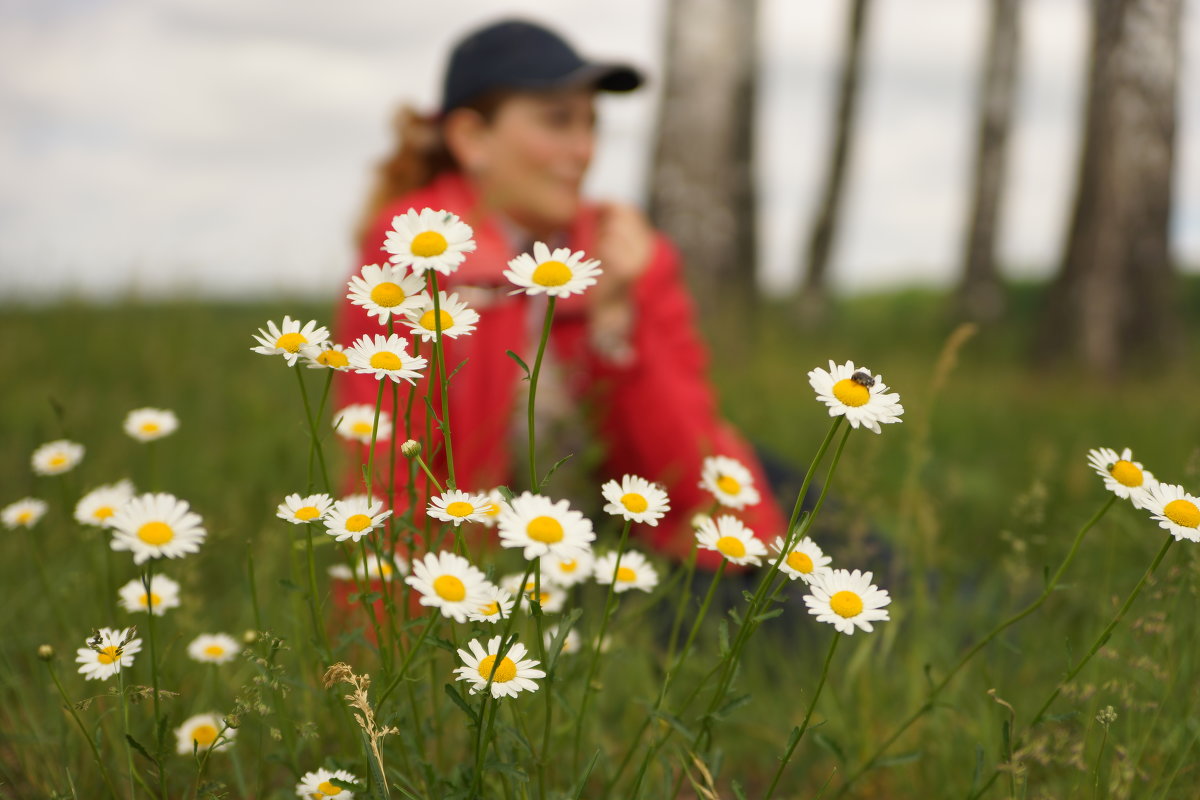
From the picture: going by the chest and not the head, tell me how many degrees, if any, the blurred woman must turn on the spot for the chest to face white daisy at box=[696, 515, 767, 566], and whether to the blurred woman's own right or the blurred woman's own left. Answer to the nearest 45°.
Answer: approximately 45° to the blurred woman's own right

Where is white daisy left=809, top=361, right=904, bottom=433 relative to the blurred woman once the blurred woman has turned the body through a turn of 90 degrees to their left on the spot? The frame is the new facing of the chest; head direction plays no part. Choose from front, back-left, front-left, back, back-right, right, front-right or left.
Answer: back-right

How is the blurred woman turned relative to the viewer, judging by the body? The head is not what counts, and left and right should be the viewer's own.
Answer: facing the viewer and to the right of the viewer

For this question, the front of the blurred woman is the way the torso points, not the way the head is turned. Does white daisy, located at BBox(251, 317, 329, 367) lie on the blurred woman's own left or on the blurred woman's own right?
on the blurred woman's own right

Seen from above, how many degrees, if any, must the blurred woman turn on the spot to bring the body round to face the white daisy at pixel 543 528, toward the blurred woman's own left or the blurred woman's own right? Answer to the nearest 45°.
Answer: approximately 45° to the blurred woman's own right

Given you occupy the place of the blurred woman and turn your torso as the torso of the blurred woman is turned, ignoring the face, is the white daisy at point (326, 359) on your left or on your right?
on your right

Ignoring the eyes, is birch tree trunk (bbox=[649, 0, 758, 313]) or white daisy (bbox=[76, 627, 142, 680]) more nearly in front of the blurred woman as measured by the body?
the white daisy

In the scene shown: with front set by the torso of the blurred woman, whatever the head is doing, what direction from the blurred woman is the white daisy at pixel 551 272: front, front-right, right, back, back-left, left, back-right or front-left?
front-right

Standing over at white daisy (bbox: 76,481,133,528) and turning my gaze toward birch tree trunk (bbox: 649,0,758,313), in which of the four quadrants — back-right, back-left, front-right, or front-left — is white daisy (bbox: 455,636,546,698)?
back-right

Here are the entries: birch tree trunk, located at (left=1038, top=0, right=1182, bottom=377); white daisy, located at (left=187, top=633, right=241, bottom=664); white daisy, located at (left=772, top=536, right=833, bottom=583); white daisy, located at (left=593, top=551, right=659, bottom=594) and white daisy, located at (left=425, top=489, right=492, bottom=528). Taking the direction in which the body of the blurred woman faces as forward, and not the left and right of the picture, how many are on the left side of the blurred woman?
1

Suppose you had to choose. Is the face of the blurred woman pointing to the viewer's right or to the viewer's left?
to the viewer's right

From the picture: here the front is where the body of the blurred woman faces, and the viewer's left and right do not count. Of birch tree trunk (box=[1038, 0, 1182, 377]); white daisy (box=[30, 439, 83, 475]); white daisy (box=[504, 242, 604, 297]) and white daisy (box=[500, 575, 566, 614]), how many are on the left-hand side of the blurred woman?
1

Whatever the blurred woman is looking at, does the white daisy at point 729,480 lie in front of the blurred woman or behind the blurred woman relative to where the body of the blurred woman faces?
in front

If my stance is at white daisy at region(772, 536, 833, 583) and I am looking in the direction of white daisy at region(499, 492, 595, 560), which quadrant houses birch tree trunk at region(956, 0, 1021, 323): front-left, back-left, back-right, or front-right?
back-right
